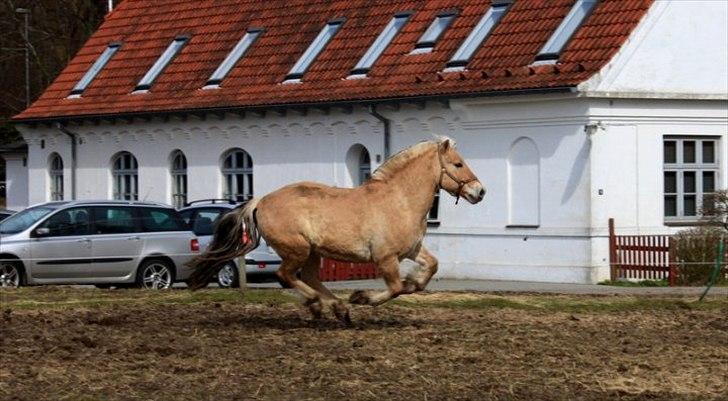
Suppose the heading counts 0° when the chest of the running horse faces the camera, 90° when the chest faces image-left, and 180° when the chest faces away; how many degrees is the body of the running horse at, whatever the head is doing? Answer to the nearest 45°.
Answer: approximately 270°

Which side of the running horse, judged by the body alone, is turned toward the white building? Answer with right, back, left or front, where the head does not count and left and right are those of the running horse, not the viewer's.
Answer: left

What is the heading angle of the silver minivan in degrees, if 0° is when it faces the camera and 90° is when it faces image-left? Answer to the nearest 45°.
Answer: approximately 90°

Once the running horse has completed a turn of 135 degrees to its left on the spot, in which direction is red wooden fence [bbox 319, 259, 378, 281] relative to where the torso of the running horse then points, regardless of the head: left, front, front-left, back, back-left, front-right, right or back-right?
front-right
